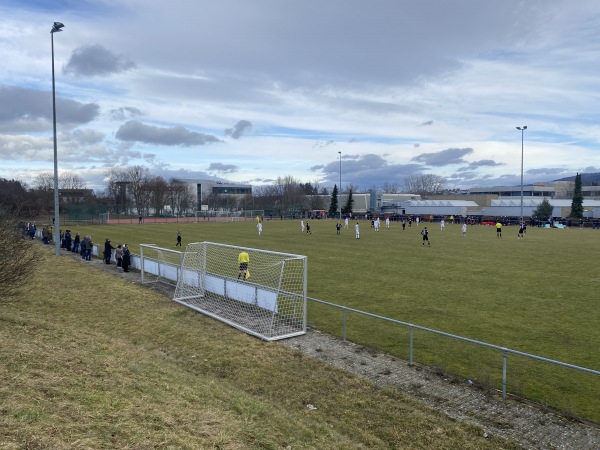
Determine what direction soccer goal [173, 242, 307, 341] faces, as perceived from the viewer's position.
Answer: facing away from the viewer and to the right of the viewer

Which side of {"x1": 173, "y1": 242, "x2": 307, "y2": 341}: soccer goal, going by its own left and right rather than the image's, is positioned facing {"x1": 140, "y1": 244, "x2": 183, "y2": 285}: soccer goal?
left
